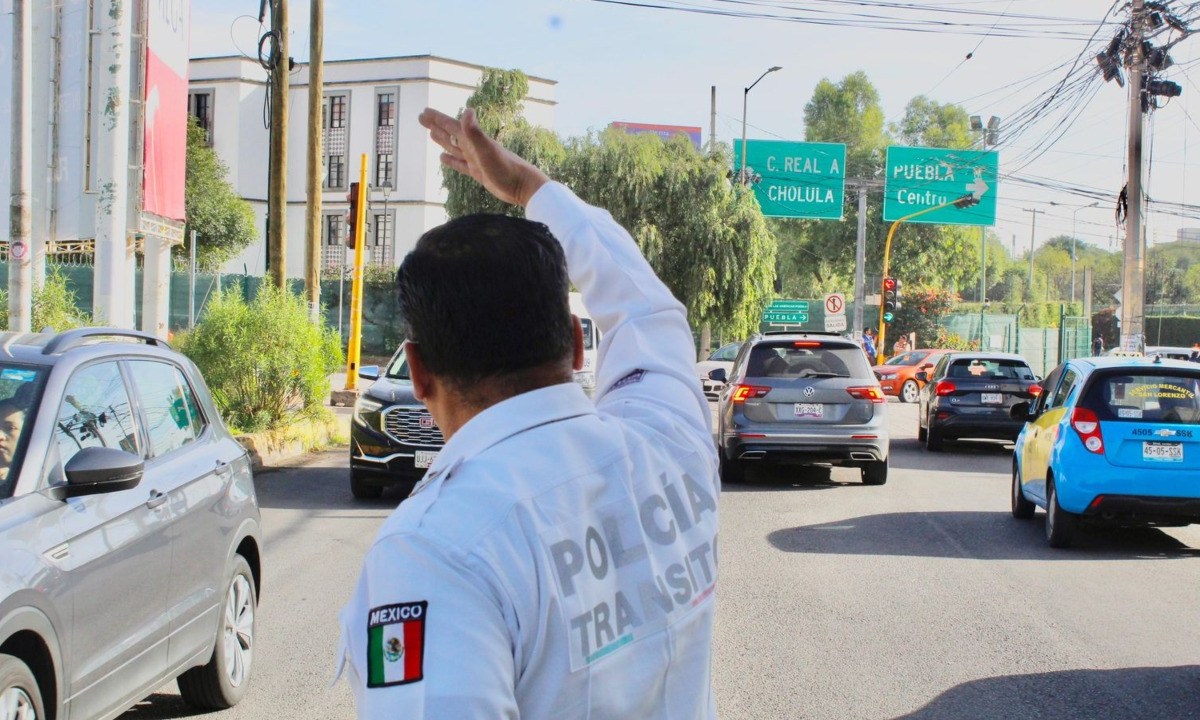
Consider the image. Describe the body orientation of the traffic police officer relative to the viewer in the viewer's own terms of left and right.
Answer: facing away from the viewer and to the left of the viewer

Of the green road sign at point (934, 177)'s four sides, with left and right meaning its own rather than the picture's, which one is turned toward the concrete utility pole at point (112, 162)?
front

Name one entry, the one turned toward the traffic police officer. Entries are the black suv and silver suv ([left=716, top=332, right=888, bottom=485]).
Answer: the black suv

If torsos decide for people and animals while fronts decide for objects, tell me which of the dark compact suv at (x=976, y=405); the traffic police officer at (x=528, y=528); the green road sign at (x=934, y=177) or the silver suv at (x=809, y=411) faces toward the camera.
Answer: the green road sign

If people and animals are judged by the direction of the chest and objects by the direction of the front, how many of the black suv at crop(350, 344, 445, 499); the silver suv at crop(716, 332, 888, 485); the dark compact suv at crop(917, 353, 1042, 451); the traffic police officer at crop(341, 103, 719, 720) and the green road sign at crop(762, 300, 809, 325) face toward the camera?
2

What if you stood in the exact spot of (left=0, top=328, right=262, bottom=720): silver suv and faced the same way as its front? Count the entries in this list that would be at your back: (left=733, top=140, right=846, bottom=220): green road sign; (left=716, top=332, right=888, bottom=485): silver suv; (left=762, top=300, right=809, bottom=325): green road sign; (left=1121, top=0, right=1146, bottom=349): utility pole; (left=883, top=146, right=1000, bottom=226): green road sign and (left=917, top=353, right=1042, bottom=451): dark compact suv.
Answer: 6

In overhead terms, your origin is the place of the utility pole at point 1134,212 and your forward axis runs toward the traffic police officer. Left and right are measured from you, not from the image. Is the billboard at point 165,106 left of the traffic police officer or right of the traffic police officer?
right

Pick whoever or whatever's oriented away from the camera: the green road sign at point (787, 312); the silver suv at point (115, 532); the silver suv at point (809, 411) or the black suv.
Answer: the silver suv at point (809, 411)

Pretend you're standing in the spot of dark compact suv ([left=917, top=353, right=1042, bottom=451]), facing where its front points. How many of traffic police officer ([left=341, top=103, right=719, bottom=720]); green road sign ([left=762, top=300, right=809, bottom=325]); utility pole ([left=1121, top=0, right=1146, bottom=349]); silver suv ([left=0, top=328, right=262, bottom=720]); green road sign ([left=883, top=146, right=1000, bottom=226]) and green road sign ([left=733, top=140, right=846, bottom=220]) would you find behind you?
2

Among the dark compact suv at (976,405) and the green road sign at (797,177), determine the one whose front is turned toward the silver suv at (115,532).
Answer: the green road sign

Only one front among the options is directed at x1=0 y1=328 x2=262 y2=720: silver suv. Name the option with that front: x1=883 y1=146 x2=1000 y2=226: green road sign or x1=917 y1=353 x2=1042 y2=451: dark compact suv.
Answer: the green road sign

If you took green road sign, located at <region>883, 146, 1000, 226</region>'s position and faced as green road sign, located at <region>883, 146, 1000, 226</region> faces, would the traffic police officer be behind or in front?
in front

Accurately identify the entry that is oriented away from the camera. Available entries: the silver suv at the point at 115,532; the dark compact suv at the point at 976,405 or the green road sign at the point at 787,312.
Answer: the dark compact suv

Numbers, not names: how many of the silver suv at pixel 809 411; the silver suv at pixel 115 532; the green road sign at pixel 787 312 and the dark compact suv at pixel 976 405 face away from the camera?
2

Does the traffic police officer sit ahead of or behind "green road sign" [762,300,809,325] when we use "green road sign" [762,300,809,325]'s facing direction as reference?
ahead

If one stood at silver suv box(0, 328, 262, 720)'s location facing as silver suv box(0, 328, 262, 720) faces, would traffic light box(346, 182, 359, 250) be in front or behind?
behind
